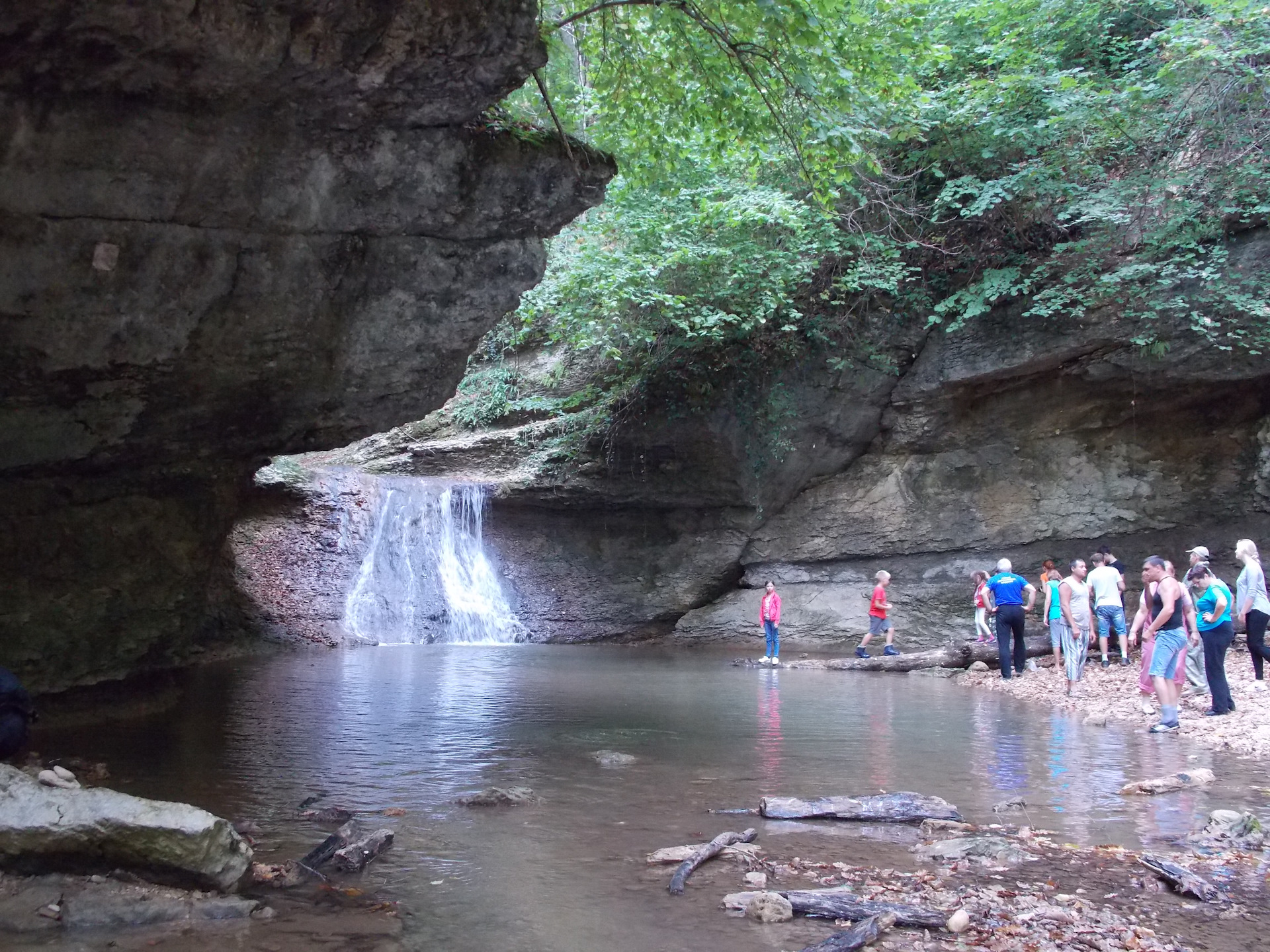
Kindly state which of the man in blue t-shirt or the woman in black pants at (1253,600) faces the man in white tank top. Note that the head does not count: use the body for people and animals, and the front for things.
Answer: the woman in black pants

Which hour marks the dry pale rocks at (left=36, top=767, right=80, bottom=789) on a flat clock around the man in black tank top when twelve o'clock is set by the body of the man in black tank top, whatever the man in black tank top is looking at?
The dry pale rocks is roughly at 10 o'clock from the man in black tank top.

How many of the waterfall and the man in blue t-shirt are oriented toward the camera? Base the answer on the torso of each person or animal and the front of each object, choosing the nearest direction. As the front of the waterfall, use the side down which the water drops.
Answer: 1

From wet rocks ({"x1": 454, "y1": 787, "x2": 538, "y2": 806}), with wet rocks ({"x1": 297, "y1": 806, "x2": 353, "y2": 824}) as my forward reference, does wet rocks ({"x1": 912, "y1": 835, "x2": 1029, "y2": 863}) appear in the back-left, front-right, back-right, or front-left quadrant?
back-left

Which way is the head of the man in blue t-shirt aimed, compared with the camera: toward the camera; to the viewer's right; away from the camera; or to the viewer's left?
away from the camera

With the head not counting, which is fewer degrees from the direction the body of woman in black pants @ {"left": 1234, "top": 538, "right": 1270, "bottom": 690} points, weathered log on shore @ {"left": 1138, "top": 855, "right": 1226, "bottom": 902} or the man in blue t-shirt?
the man in blue t-shirt

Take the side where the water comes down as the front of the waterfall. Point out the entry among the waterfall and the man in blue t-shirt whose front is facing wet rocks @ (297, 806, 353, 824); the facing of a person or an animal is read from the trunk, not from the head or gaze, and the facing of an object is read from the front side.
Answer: the waterfall

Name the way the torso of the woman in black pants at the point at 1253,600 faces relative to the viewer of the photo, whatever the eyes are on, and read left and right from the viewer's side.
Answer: facing to the left of the viewer

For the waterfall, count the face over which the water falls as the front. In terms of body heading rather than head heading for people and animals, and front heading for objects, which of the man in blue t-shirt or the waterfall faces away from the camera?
the man in blue t-shirt
